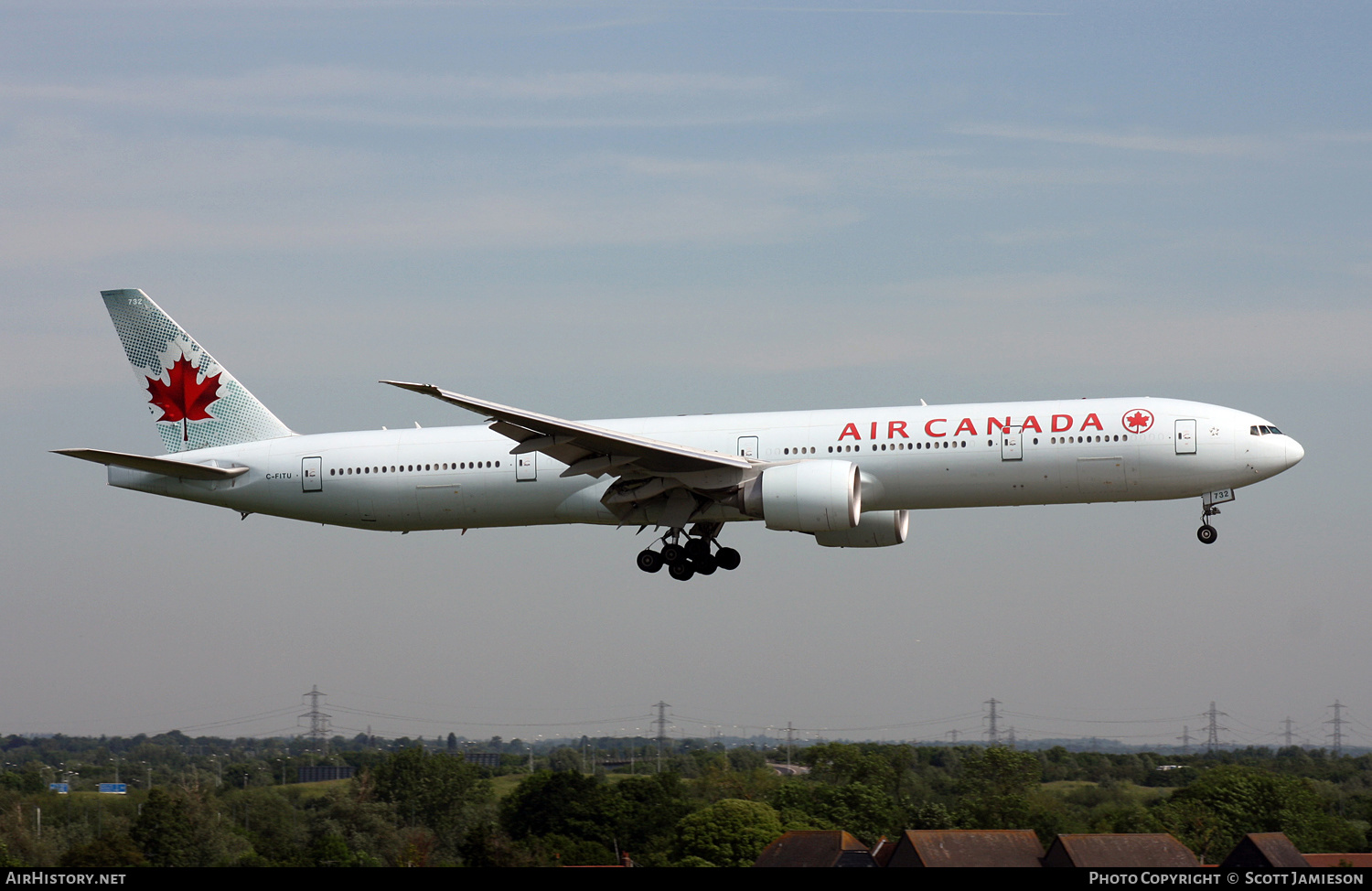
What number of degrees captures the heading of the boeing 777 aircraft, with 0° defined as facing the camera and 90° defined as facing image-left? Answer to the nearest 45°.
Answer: approximately 270°
